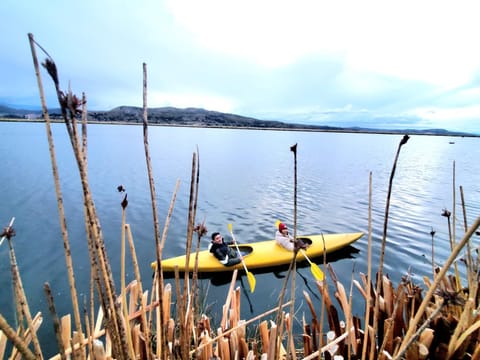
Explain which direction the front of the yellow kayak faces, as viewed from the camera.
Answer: facing to the right of the viewer

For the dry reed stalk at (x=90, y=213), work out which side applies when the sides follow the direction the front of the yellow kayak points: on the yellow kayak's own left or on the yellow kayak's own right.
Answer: on the yellow kayak's own right

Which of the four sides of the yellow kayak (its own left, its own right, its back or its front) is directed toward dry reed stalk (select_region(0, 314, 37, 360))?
right
